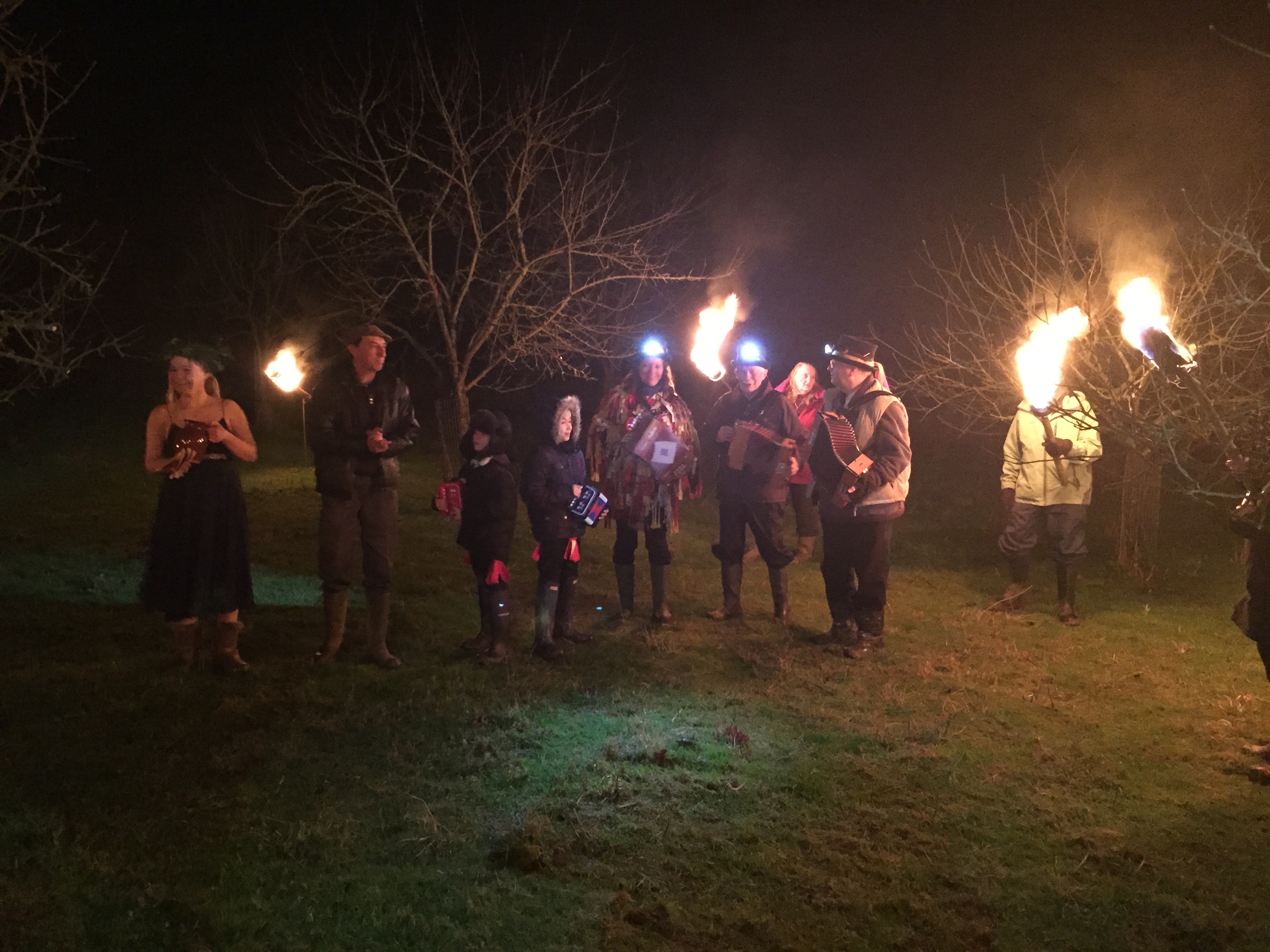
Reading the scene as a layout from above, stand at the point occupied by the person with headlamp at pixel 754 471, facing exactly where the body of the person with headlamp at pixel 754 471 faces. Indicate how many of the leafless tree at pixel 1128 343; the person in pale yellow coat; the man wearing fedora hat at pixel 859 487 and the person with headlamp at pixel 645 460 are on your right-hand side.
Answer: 1

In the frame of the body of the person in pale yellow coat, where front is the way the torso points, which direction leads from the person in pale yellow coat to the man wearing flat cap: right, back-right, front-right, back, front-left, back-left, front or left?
front-right

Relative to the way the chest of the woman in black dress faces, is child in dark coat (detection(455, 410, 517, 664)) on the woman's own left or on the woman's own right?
on the woman's own left

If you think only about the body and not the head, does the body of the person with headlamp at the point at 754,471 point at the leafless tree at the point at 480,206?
no

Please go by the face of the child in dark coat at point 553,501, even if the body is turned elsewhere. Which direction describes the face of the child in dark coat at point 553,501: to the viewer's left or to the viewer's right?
to the viewer's right

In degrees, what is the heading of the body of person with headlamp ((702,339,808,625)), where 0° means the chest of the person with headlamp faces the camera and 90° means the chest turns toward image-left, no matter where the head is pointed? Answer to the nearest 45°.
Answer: approximately 0°

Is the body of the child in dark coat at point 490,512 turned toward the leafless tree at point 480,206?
no

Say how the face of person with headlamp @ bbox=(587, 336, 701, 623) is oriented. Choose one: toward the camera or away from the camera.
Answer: toward the camera

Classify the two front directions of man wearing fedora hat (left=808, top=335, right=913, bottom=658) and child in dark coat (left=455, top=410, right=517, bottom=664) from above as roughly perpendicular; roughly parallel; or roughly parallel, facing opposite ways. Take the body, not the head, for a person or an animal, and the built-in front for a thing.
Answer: roughly parallel

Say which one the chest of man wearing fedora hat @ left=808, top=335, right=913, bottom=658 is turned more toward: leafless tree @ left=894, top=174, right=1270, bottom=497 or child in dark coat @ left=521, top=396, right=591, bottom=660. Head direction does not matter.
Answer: the child in dark coat

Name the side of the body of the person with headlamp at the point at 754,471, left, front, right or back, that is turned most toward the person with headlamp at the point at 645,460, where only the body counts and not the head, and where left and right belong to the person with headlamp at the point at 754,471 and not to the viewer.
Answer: right

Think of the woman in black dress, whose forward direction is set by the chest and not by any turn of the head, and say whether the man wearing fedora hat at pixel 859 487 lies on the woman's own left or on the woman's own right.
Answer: on the woman's own left

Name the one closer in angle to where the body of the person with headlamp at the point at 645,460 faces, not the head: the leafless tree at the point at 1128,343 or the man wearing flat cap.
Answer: the man wearing flat cap

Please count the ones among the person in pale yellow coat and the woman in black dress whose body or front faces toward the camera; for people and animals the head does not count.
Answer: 2

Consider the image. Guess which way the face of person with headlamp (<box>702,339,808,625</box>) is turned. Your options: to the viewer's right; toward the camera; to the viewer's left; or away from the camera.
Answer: toward the camera

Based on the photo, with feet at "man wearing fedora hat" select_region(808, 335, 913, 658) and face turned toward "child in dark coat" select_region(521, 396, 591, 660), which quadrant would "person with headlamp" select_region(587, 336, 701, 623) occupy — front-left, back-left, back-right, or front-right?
front-right

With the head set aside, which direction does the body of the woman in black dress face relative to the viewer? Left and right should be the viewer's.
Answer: facing the viewer

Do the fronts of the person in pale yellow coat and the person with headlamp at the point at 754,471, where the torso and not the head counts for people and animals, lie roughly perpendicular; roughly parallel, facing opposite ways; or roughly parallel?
roughly parallel
